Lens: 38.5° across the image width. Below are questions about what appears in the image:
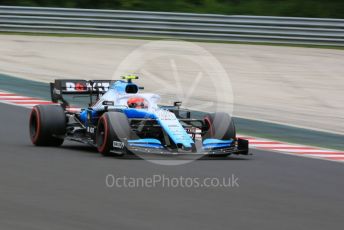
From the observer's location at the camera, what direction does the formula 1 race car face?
facing the viewer and to the right of the viewer

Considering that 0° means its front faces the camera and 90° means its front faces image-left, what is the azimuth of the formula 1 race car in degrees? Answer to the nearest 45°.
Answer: approximately 315°
